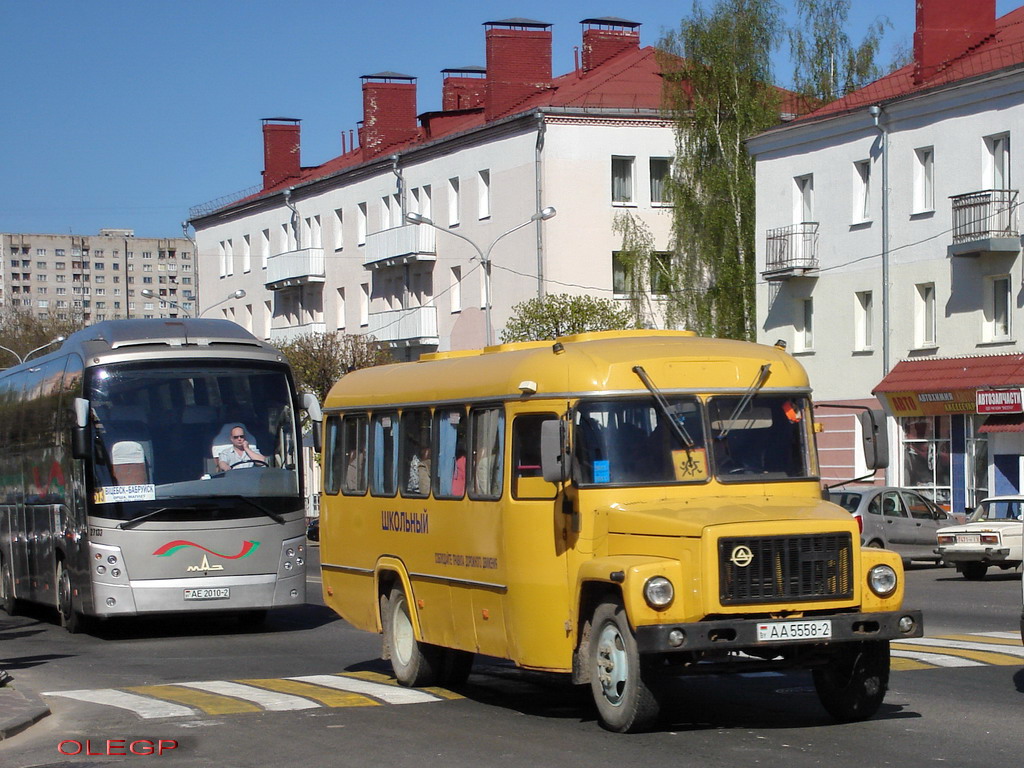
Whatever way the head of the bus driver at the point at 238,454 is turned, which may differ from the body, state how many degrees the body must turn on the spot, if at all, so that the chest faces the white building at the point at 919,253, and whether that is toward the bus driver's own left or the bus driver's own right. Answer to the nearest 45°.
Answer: approximately 135° to the bus driver's own left

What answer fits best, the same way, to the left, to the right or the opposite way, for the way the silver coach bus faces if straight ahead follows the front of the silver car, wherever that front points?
to the right

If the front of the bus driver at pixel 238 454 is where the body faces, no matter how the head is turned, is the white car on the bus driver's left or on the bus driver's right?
on the bus driver's left

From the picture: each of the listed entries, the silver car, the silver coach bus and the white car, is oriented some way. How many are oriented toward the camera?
1

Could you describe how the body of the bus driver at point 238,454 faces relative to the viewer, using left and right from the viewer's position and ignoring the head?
facing the viewer

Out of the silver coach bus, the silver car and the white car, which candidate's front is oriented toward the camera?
the silver coach bus

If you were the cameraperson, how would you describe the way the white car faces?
facing away from the viewer and to the right of the viewer

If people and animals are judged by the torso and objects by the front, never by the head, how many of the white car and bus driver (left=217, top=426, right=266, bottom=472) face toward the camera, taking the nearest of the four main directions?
1

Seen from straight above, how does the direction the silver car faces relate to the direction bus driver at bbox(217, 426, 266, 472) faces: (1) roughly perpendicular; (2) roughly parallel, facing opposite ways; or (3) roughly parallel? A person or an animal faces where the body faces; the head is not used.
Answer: roughly perpendicular

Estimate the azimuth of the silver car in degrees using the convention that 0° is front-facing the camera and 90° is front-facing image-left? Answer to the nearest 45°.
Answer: approximately 225°

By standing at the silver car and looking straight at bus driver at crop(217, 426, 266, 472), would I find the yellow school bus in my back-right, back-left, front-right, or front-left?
front-left

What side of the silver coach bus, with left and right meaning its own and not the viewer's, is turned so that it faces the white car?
left

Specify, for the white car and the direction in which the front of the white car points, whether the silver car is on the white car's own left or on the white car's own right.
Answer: on the white car's own left

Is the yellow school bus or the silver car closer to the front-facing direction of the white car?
the silver car
